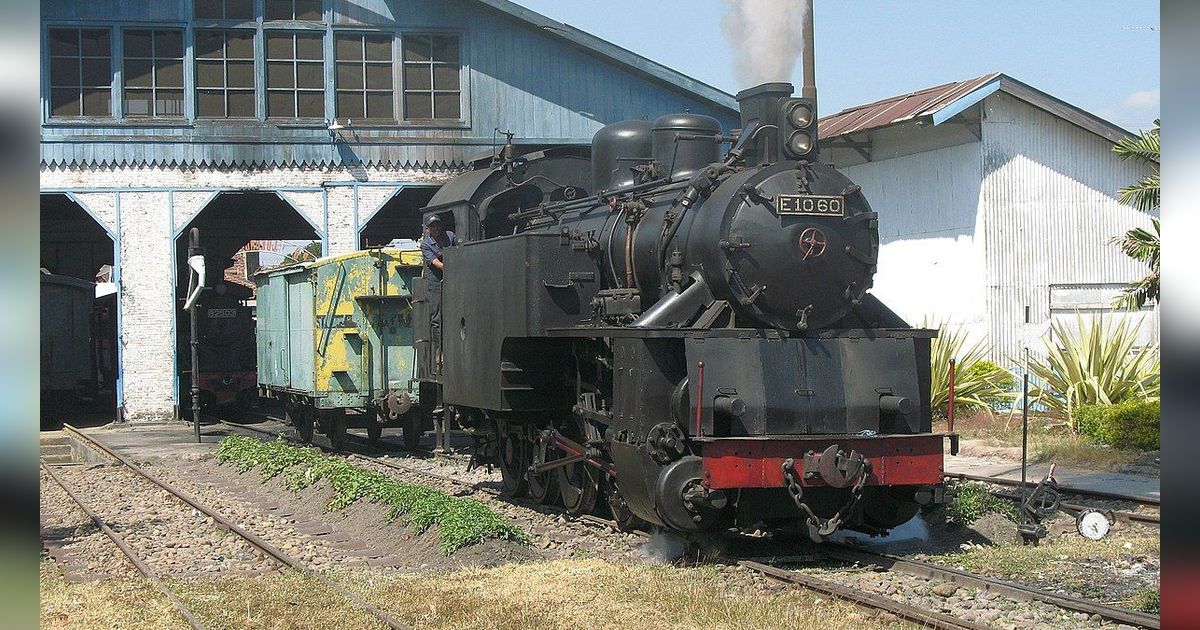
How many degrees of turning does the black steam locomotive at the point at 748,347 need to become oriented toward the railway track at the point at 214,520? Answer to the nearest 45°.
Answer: approximately 135° to its right

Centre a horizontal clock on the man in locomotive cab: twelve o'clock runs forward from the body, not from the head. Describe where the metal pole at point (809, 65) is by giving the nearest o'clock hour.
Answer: The metal pole is roughly at 10 o'clock from the man in locomotive cab.

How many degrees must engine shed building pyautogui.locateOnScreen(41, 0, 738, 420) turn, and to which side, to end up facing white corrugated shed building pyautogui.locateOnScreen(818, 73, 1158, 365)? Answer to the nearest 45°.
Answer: approximately 45° to its left

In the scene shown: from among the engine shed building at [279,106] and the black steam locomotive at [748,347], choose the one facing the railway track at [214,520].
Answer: the engine shed building

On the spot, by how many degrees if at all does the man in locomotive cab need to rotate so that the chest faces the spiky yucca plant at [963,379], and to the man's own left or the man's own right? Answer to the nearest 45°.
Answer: approximately 45° to the man's own left

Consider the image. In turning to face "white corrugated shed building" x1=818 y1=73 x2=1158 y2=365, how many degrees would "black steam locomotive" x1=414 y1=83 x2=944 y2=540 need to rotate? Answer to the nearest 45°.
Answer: approximately 90° to its left

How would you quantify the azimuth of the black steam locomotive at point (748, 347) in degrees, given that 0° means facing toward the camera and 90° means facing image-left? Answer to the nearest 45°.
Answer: approximately 315°

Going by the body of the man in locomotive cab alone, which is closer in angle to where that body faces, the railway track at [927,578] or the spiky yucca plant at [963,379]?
the railway track

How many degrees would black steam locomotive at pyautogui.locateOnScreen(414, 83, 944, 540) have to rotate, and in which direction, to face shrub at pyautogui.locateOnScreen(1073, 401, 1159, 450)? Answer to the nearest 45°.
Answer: approximately 90° to its left

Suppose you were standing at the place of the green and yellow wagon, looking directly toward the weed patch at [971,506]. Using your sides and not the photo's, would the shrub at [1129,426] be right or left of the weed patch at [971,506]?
left

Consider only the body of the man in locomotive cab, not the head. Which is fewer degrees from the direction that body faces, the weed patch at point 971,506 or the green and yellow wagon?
the weed patch

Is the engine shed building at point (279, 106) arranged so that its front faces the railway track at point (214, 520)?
yes
